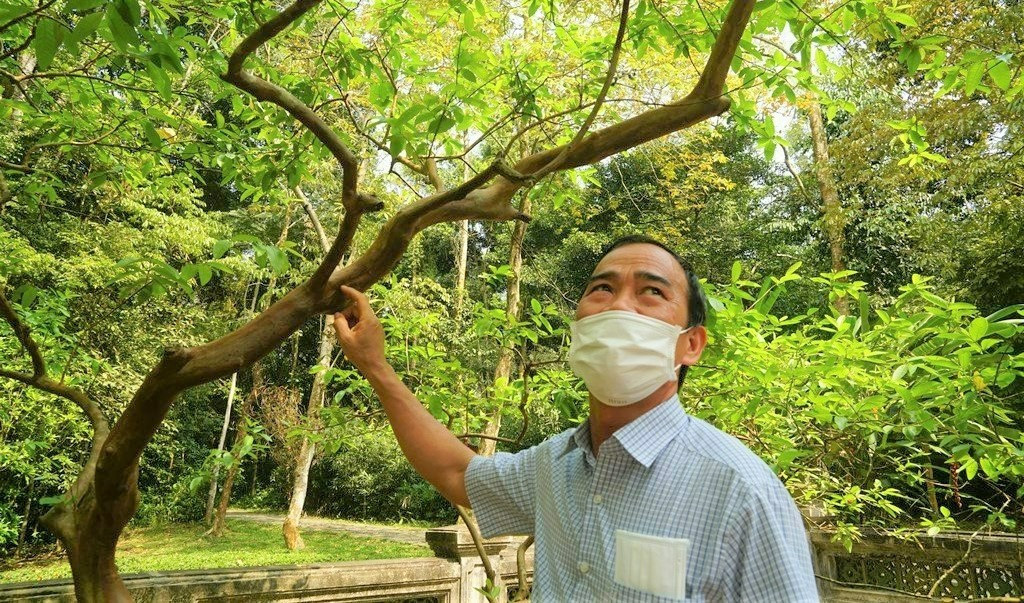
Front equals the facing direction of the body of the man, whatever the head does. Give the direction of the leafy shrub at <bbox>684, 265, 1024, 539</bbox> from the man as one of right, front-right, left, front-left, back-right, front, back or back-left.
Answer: back

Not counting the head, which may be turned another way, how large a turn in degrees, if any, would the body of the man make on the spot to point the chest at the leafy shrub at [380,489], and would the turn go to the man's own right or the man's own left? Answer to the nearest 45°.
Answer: approximately 135° to the man's own right

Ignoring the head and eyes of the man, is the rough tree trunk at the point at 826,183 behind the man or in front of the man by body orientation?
behind

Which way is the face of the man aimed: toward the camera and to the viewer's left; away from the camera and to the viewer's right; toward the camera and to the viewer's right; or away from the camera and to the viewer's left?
toward the camera and to the viewer's left

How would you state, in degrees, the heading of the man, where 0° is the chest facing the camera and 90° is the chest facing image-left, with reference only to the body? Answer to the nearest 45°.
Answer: approximately 45°

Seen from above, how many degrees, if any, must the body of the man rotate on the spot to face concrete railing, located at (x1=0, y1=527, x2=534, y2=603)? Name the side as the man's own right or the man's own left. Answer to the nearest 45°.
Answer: approximately 90° to the man's own right

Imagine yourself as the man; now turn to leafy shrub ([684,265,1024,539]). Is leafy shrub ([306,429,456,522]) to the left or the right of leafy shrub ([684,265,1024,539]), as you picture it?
left
